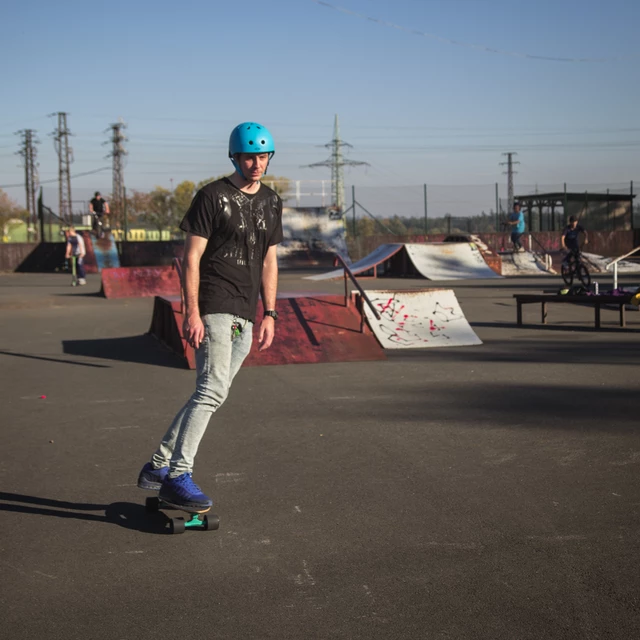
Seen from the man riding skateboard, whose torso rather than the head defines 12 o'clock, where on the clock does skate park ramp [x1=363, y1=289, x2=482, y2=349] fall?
The skate park ramp is roughly at 8 o'clock from the man riding skateboard.

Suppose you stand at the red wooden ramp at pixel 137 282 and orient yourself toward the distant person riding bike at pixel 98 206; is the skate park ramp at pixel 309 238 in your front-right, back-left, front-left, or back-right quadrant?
front-right

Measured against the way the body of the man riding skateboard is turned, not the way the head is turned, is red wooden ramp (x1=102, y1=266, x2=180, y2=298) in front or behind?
behind

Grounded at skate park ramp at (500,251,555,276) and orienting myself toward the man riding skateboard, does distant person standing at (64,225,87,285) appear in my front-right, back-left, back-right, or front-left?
front-right

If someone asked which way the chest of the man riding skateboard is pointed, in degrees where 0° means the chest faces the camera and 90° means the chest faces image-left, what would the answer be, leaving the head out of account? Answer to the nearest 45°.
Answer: approximately 315°

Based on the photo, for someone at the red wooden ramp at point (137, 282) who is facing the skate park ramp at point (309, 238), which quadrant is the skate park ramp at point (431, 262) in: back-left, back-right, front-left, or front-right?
front-right

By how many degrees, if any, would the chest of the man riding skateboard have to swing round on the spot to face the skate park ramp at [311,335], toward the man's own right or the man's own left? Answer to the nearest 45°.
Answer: approximately 135° to the man's own left

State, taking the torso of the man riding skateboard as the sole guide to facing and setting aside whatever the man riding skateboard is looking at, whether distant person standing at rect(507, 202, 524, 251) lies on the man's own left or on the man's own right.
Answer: on the man's own left

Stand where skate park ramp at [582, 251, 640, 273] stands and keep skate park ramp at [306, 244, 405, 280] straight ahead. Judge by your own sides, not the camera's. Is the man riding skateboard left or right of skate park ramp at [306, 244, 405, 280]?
left

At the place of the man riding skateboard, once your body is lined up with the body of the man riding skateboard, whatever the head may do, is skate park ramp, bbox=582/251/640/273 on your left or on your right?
on your left
